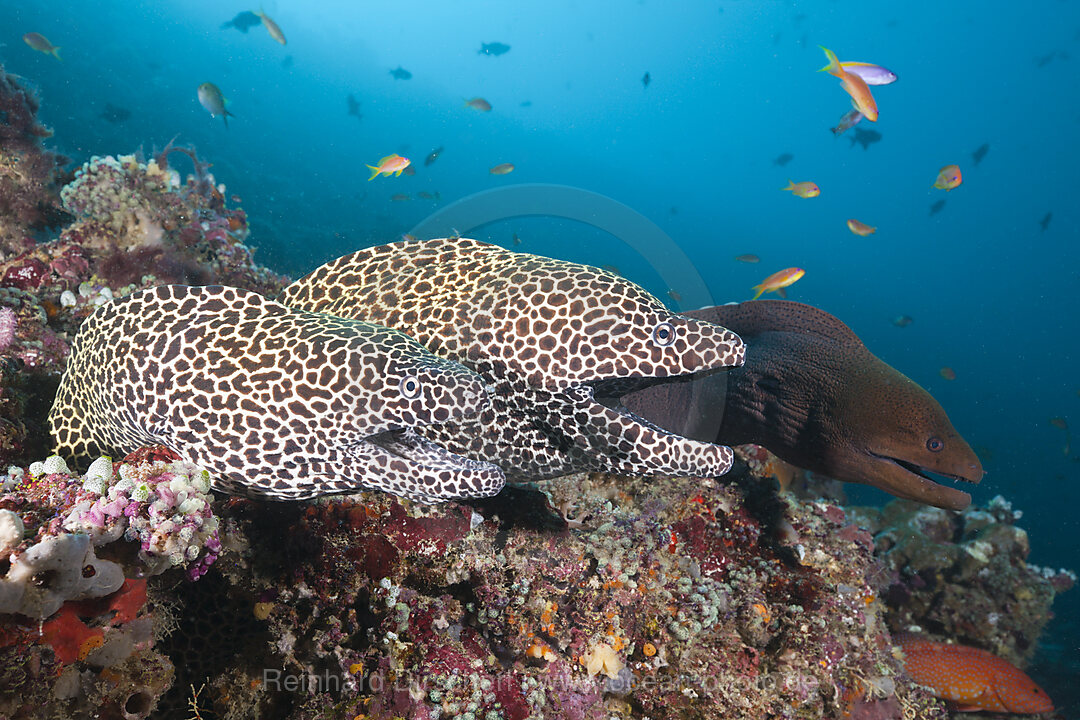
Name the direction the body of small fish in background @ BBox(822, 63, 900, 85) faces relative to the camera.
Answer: to the viewer's right

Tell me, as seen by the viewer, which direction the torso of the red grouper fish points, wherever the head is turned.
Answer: to the viewer's right

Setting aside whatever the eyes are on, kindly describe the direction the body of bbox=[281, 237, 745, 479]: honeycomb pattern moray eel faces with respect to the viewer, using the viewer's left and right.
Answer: facing to the right of the viewer

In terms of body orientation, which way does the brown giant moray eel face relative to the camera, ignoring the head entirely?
to the viewer's right

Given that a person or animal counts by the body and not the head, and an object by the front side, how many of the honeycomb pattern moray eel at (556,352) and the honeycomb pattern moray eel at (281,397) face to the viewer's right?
2

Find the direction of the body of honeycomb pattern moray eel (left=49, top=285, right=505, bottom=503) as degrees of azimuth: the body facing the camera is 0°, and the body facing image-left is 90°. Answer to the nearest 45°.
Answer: approximately 270°

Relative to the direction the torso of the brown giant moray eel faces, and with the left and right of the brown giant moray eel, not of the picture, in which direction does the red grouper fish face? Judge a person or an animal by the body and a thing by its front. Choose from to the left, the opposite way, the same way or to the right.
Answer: the same way

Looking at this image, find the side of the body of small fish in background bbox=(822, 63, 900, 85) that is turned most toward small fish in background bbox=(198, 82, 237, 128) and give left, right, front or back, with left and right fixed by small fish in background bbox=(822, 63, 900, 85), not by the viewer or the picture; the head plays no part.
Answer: back

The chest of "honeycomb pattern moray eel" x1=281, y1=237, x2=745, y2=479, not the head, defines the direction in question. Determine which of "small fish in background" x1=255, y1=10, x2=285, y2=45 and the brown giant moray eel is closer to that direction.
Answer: the brown giant moray eel
